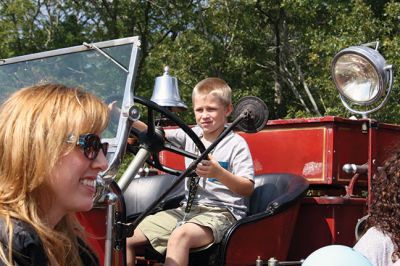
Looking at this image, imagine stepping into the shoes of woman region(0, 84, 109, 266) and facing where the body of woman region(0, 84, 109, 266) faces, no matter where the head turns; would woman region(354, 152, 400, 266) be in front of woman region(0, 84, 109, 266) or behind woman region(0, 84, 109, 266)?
in front

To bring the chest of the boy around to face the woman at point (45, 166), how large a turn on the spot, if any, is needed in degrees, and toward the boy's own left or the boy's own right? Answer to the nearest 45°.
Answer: approximately 45° to the boy's own left

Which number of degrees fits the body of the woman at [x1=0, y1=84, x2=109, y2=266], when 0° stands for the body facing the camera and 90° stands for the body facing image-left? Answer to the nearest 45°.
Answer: approximately 270°

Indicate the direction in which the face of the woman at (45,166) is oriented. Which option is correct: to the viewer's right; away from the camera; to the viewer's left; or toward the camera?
to the viewer's right

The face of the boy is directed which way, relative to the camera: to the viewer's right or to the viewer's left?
to the viewer's left

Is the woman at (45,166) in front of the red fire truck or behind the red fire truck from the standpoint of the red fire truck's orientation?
in front

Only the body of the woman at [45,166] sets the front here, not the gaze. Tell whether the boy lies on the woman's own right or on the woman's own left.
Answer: on the woman's own left

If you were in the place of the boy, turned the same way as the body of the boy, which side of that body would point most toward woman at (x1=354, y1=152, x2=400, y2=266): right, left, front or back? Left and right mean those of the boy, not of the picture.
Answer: left

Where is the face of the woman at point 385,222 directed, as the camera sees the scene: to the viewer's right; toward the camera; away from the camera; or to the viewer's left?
away from the camera

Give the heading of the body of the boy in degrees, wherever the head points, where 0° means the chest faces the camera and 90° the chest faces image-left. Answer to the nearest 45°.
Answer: approximately 45°
